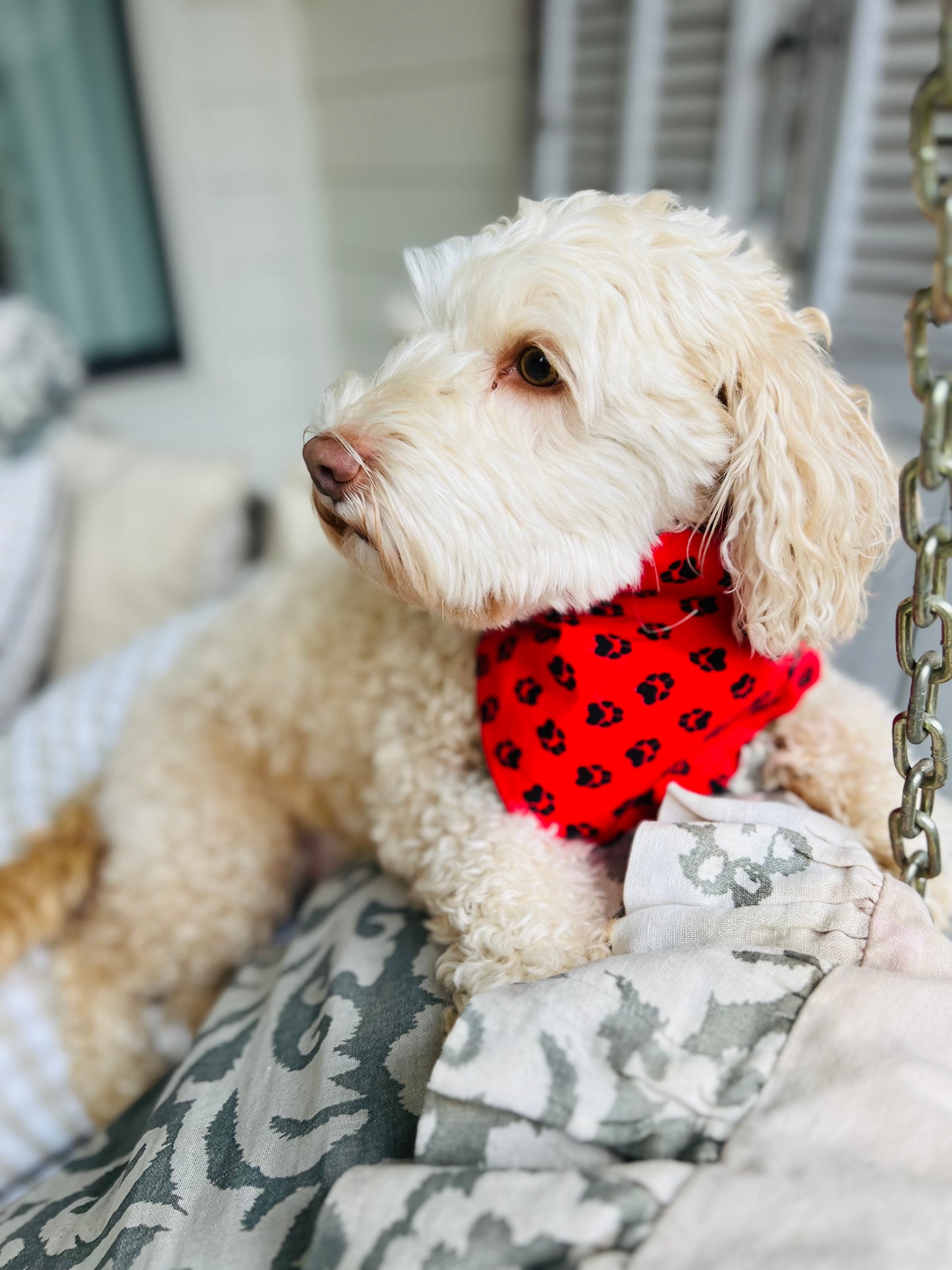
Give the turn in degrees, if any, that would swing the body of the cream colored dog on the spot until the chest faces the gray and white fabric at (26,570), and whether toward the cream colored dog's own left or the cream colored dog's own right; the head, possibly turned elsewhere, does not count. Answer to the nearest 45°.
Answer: approximately 180°

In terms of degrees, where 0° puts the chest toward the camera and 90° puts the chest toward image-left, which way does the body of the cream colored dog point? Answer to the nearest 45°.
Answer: approximately 315°

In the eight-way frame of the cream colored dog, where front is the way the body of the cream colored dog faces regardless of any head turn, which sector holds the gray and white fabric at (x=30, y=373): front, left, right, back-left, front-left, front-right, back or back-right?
back

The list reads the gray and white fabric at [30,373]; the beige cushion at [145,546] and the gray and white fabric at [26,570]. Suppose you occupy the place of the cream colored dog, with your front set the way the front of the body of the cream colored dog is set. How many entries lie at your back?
3

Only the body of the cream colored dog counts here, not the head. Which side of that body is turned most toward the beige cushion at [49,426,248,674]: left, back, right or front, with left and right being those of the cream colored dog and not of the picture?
back
